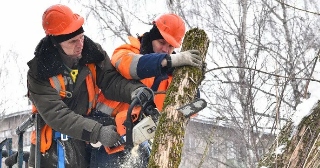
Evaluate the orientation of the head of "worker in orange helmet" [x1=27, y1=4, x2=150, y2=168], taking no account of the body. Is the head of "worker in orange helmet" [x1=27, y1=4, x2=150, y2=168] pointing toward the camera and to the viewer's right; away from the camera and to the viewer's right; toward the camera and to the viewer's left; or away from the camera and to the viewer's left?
toward the camera and to the viewer's right

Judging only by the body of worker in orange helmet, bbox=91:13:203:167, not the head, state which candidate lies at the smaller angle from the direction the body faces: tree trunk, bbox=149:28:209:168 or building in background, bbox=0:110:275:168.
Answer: the tree trunk

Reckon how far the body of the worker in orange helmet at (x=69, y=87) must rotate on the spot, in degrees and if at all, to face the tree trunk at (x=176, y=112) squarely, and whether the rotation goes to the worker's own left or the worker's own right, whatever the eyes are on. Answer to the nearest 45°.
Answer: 0° — they already face it

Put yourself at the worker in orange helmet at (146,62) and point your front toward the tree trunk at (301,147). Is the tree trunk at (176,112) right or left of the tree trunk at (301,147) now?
right

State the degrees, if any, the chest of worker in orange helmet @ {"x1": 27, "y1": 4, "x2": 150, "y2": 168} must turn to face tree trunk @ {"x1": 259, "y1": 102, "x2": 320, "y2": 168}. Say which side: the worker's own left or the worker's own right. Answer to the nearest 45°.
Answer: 0° — they already face it

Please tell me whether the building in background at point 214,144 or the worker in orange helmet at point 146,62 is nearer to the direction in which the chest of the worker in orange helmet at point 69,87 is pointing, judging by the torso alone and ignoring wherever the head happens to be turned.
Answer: the worker in orange helmet
